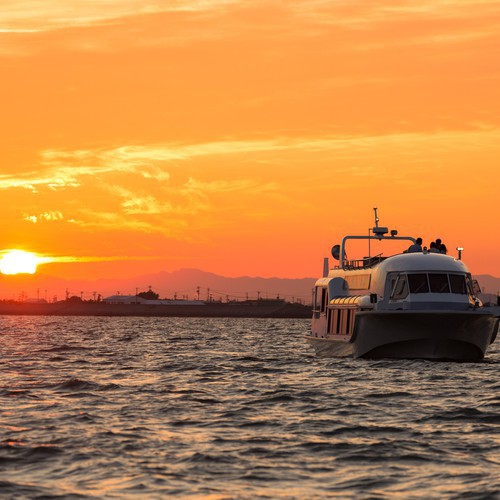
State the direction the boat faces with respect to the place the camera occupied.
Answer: facing the viewer and to the right of the viewer
